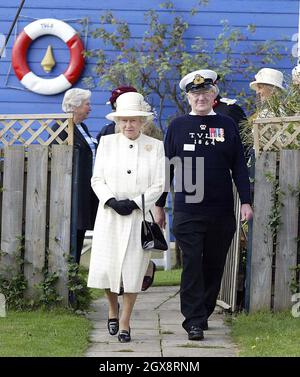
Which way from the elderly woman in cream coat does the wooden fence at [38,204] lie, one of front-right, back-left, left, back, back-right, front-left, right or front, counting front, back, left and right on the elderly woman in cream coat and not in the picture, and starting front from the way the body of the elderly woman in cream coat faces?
back-right

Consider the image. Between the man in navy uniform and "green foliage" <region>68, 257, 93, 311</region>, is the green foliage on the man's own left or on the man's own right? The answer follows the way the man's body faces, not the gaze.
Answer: on the man's own right

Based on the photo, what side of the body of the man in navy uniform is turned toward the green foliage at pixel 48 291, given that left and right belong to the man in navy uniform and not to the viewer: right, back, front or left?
right

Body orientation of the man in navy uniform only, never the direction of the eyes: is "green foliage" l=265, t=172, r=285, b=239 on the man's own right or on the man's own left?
on the man's own left

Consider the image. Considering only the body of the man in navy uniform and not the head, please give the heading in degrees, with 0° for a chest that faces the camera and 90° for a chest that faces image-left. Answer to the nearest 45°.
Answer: approximately 0°

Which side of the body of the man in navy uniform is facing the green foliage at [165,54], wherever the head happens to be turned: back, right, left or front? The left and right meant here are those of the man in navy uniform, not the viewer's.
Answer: back

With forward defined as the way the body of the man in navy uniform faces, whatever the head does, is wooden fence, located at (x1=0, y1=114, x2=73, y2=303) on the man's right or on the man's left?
on the man's right

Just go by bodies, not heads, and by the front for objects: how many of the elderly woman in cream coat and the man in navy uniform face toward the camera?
2
